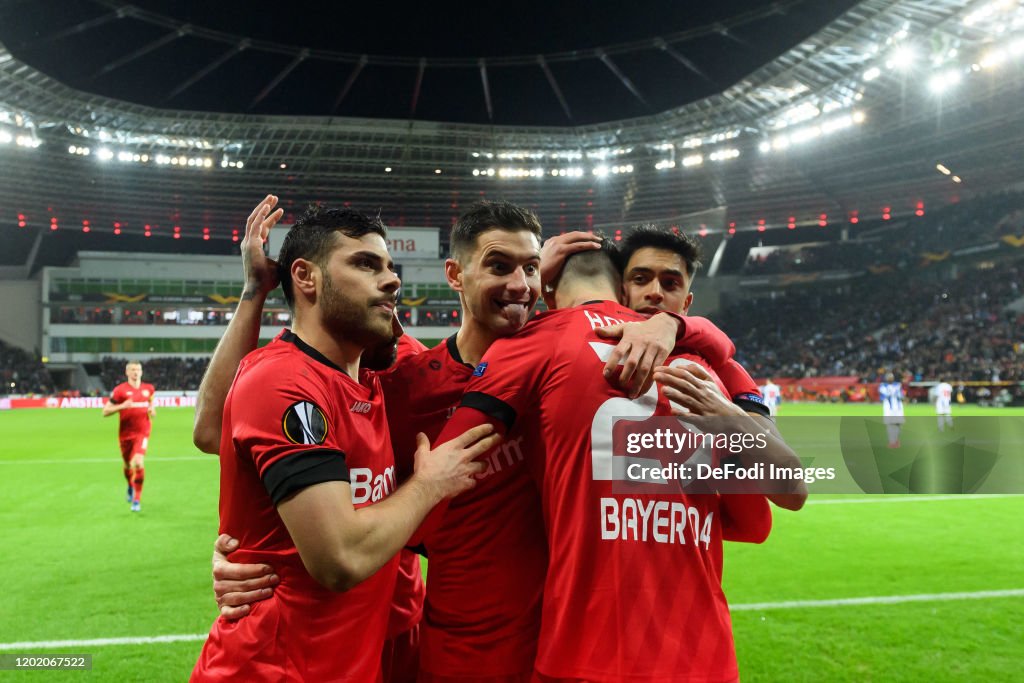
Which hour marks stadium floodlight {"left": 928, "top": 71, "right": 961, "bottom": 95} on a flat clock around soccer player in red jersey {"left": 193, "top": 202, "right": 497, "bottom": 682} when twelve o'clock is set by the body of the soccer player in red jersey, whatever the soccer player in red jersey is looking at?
The stadium floodlight is roughly at 9 o'clock from the soccer player in red jersey.

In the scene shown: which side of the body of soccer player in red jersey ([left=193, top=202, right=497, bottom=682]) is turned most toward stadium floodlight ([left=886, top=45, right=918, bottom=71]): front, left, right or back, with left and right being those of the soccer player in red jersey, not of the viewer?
left

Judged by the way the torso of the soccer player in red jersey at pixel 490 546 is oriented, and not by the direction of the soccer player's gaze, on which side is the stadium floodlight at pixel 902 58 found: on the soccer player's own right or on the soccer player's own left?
on the soccer player's own left

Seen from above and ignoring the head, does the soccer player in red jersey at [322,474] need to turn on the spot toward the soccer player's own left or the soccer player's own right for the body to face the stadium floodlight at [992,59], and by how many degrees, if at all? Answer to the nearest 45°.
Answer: approximately 90° to the soccer player's own left

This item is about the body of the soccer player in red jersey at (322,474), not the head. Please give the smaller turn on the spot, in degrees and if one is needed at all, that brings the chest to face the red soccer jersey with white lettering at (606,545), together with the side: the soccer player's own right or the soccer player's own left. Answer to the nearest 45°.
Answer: approximately 45° to the soccer player's own left

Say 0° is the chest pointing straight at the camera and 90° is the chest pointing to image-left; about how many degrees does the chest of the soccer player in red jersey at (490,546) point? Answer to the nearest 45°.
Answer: approximately 315°
